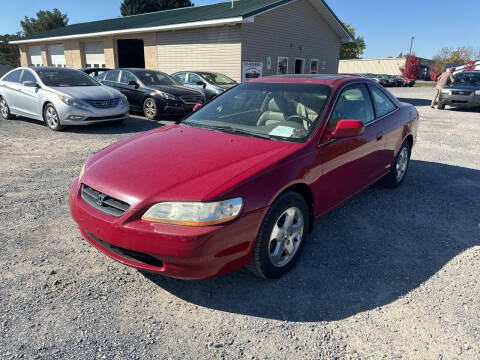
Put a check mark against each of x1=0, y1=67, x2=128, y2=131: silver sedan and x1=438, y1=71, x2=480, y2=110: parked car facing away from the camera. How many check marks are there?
0

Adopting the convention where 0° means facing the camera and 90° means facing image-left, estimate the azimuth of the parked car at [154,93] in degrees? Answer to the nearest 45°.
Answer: approximately 315°

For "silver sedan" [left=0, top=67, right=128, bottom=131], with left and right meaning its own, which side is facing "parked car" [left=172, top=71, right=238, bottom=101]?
left

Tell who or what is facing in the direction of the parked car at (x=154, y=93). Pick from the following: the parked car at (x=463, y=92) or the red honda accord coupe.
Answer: the parked car at (x=463, y=92)

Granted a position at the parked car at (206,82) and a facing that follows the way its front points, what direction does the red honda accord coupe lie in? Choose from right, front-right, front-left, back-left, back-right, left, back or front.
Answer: front-right

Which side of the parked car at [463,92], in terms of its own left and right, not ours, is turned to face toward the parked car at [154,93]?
front

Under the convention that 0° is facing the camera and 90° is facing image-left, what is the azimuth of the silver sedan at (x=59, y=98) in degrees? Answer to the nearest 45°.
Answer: approximately 315°

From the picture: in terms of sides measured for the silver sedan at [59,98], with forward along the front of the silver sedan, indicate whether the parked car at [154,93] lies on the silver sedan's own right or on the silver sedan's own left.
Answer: on the silver sedan's own left

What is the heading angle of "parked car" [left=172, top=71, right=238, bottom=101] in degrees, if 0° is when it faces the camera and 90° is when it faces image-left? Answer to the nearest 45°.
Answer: approximately 315°

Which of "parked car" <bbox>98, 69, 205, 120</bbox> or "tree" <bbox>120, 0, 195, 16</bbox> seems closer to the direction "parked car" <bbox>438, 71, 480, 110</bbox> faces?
the parked car

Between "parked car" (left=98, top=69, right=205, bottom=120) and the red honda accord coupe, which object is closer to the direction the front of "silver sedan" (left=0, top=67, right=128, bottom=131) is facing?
the red honda accord coupe

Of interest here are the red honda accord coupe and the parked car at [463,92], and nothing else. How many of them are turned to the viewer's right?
0
